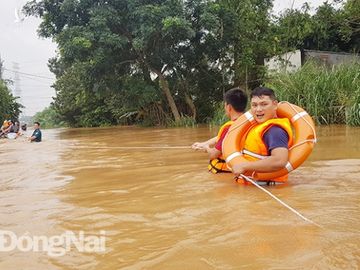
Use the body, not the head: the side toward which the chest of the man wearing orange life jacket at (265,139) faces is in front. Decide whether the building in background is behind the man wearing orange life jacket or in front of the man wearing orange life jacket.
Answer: behind

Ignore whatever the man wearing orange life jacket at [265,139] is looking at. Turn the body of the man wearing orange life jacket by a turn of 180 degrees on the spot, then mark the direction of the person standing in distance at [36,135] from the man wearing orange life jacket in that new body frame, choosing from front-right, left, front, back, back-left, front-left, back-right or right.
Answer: left

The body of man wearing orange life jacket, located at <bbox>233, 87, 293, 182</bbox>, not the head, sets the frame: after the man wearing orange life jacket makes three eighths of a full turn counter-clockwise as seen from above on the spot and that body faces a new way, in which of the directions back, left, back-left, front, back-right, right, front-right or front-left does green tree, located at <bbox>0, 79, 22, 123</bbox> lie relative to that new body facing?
back-left

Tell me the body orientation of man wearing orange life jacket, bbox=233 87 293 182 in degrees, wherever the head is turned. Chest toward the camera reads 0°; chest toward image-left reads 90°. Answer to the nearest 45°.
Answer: approximately 45°
